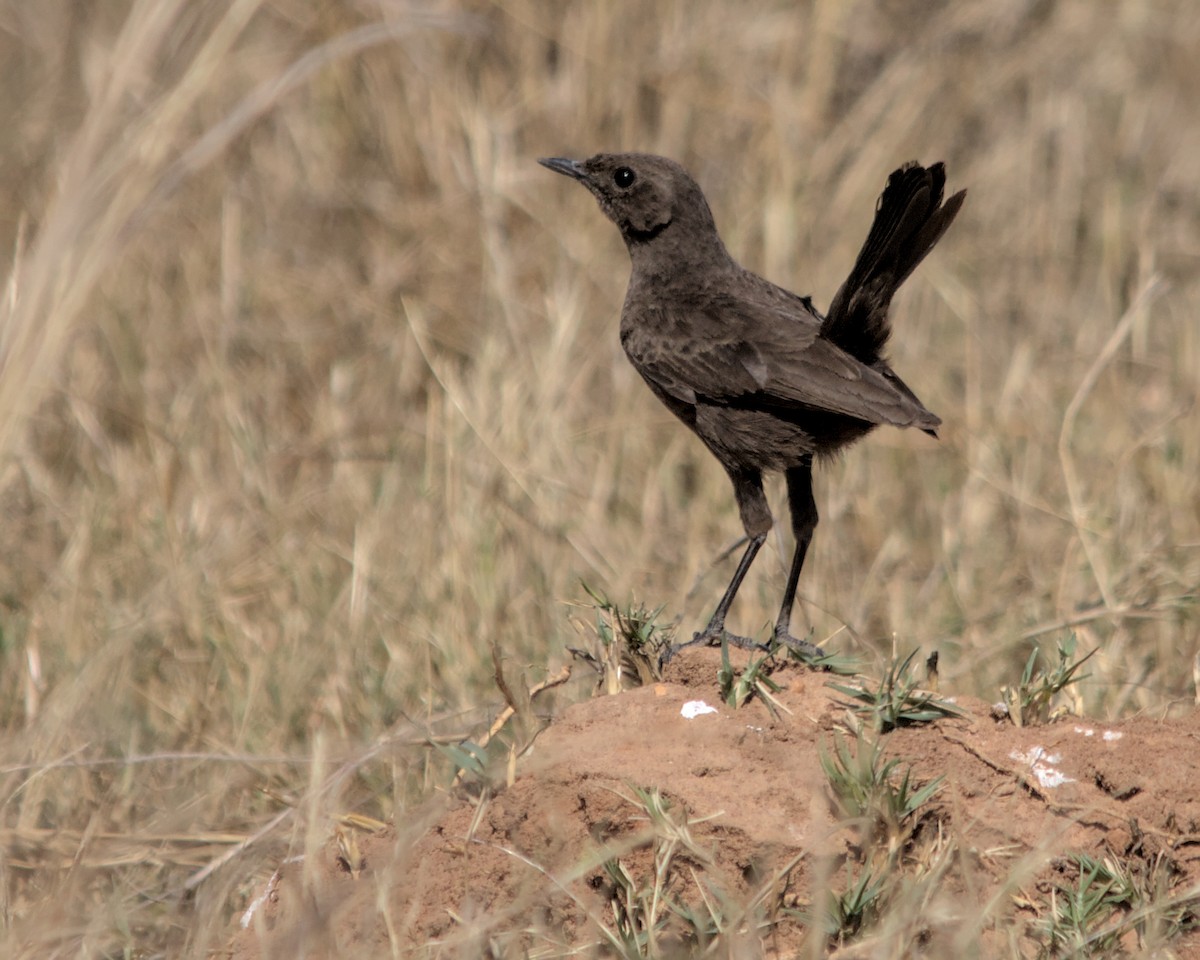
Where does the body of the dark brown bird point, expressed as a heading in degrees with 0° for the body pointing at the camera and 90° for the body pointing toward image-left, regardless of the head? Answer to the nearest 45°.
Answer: approximately 90°
